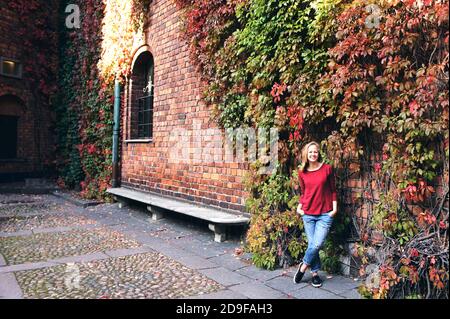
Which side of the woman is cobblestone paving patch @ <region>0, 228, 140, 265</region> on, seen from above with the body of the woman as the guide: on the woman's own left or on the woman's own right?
on the woman's own right

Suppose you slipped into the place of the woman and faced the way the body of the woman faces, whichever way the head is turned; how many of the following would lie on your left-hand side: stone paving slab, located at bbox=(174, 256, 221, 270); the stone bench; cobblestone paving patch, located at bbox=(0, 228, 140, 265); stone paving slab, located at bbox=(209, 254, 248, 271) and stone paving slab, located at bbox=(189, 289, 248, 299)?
0

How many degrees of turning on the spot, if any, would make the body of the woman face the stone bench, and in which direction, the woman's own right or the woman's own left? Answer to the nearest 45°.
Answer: approximately 135° to the woman's own right

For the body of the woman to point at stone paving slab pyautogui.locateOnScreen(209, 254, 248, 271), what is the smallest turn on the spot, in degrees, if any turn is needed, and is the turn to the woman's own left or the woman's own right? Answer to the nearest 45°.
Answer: approximately 135° to the woman's own right

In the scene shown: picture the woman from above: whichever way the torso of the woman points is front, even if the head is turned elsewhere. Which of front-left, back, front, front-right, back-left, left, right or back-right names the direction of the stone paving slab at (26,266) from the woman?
right

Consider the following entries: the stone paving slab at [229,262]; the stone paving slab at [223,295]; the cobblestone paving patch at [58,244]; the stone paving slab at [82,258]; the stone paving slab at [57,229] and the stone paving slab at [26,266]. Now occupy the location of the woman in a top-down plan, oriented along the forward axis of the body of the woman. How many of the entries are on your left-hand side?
0

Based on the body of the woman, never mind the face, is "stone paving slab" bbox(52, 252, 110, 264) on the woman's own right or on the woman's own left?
on the woman's own right

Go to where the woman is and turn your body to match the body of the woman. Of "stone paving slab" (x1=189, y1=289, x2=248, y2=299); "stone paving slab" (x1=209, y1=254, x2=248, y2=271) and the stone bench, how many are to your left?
0

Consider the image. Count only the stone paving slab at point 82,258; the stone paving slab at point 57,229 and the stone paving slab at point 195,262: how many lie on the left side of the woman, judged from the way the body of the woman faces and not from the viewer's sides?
0

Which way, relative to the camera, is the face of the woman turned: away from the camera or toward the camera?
toward the camera

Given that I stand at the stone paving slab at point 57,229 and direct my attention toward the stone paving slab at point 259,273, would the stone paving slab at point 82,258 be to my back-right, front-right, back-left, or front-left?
front-right

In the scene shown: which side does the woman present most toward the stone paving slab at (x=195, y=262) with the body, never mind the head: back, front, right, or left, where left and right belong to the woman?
right

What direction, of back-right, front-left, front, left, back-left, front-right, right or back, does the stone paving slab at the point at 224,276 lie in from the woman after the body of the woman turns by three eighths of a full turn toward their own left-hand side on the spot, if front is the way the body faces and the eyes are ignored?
back-left

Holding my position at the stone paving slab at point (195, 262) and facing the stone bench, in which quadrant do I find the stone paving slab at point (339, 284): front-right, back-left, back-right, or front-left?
back-right

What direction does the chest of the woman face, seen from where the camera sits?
toward the camera
